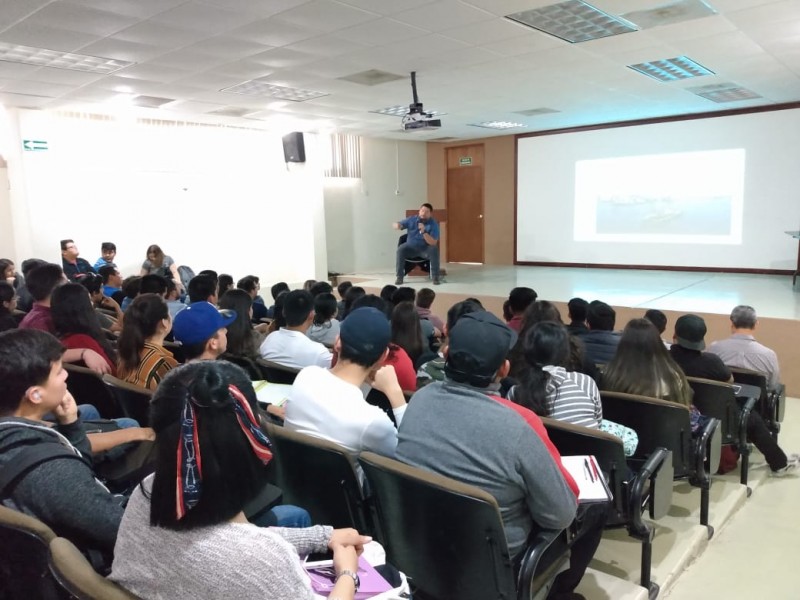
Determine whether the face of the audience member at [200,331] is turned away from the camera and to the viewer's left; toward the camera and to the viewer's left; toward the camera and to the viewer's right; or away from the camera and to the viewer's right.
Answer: away from the camera and to the viewer's right

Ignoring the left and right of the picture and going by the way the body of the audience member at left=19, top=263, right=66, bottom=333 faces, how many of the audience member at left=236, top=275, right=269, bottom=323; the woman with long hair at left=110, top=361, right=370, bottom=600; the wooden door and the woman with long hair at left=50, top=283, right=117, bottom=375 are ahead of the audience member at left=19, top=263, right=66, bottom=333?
2

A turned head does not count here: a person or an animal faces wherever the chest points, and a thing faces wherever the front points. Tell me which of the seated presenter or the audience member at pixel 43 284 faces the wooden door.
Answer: the audience member

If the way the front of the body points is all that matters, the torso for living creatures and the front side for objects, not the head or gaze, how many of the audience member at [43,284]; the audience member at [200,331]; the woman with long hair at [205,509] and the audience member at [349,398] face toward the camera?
0

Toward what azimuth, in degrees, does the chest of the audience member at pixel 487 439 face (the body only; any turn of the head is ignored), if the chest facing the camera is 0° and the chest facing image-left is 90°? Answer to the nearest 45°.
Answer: approximately 225°

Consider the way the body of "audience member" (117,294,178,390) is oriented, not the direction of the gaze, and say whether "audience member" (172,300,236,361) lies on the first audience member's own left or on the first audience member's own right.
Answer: on the first audience member's own right

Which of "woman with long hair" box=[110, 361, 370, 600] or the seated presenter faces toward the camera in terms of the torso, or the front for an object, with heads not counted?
the seated presenter

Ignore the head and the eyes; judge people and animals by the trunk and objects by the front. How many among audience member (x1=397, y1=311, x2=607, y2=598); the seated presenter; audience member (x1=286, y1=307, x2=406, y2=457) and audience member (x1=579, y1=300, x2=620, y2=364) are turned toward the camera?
1

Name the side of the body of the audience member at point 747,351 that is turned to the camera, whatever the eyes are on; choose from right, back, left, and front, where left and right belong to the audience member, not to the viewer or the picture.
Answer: back

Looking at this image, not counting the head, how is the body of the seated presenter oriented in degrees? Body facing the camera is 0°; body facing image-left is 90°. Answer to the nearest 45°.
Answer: approximately 0°

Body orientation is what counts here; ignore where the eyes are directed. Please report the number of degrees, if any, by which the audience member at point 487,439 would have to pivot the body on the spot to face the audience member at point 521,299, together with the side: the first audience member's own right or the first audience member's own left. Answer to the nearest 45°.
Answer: approximately 45° to the first audience member's own left

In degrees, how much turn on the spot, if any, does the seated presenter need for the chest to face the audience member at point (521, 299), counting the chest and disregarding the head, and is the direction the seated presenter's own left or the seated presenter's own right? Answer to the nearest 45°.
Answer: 0° — they already face them

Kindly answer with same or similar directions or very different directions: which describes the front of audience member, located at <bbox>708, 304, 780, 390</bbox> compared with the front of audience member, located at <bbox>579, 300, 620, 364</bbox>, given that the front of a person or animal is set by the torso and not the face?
same or similar directions

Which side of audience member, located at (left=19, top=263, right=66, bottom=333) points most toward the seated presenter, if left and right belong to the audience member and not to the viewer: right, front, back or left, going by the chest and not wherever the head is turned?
front

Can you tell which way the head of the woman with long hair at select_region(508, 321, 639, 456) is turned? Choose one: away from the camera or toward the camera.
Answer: away from the camera

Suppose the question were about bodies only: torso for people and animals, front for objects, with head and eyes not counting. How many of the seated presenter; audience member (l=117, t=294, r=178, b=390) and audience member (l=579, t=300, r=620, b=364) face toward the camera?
1

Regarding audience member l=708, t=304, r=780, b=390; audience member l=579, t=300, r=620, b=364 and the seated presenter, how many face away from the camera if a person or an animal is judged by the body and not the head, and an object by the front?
2

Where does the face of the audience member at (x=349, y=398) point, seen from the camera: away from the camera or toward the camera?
away from the camera

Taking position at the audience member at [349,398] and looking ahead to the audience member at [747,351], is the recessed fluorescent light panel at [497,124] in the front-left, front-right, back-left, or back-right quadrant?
front-left

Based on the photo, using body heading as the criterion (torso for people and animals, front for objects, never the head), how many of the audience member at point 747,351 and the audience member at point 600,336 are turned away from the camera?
2

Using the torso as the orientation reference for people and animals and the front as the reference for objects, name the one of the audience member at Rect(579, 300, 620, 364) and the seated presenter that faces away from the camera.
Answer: the audience member

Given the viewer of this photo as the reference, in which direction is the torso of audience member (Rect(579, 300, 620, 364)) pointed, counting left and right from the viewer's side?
facing away from the viewer
